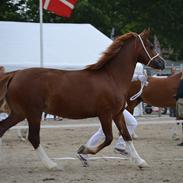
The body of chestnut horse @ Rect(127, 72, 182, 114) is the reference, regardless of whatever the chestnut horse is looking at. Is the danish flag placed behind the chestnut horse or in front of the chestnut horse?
behind

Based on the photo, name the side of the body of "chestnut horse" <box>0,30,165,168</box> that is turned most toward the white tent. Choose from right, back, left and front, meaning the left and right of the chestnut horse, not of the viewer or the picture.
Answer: left

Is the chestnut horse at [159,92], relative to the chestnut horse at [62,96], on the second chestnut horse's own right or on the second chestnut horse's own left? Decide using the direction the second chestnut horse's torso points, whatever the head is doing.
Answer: on the second chestnut horse's own left

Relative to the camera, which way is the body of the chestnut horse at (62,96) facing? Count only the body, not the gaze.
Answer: to the viewer's right

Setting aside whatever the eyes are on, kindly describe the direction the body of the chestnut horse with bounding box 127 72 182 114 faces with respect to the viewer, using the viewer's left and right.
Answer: facing to the right of the viewer
